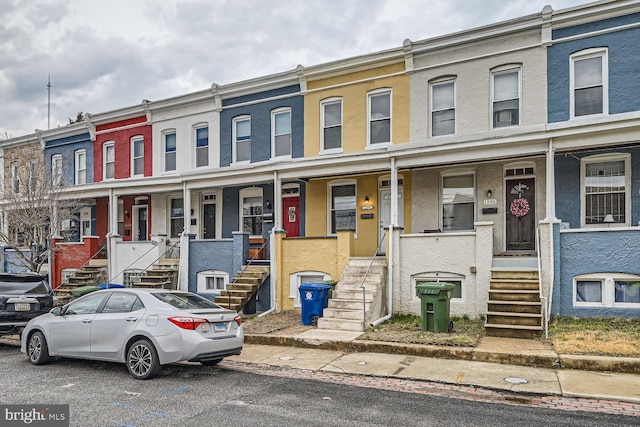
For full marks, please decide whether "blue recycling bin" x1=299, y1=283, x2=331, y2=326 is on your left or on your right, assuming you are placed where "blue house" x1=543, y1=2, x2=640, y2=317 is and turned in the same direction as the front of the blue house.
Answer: on your right

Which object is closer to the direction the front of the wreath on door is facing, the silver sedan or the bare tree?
the silver sedan

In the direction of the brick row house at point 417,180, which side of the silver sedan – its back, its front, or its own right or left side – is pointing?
right

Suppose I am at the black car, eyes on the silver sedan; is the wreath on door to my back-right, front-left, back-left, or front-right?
front-left

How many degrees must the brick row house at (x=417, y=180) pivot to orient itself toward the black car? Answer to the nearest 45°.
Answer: approximately 45° to its right

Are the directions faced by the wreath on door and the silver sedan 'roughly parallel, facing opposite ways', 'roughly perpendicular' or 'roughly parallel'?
roughly perpendicular

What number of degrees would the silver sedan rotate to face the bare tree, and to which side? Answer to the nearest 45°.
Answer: approximately 45° to its right

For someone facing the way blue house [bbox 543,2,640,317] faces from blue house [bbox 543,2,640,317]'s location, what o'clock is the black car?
The black car is roughly at 2 o'clock from the blue house.

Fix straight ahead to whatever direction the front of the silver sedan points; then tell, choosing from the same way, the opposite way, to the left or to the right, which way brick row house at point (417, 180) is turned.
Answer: to the left

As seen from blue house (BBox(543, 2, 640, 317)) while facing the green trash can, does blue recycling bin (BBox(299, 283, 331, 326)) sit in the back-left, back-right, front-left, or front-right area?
front-right

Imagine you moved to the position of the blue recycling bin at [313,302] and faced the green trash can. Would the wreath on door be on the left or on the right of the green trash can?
left

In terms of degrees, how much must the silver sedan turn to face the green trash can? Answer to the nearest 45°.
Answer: approximately 135° to its right

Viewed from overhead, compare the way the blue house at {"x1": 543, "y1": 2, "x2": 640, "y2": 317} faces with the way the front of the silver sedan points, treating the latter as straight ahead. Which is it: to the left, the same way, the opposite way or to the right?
to the left

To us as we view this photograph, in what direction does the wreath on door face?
facing the viewer
